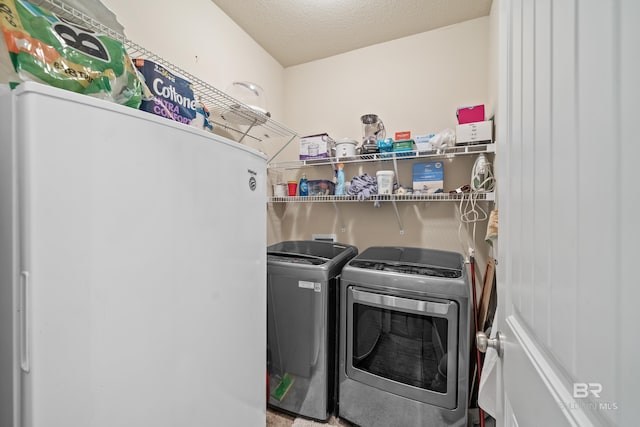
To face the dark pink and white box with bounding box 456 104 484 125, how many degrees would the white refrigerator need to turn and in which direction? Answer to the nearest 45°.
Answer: approximately 45° to its left

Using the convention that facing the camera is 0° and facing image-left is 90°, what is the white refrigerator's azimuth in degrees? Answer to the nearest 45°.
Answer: approximately 315°

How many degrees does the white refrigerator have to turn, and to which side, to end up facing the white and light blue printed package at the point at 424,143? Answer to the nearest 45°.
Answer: approximately 45° to its left

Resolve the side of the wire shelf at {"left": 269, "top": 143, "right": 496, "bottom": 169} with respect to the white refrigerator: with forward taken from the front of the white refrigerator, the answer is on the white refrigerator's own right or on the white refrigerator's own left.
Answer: on the white refrigerator's own left

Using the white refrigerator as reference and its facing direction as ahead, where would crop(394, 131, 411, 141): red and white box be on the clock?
The red and white box is roughly at 10 o'clock from the white refrigerator.

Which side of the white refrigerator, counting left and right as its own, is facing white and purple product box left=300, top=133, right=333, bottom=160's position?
left

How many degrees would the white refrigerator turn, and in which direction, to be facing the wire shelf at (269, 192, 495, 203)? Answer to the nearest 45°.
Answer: approximately 45° to its left

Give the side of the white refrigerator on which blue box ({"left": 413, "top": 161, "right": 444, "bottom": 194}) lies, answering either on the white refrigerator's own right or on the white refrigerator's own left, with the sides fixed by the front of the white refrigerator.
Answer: on the white refrigerator's own left
